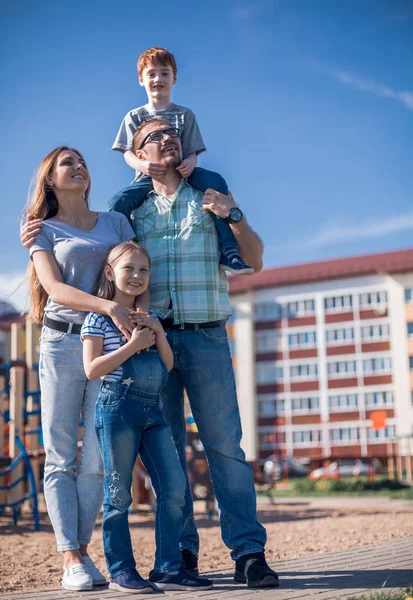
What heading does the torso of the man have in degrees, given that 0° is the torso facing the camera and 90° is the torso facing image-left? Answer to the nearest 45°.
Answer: approximately 0°

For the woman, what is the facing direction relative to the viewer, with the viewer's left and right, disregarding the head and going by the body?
facing the viewer and to the right of the viewer

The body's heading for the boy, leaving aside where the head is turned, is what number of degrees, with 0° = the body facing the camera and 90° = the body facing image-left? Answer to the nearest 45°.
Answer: approximately 0°

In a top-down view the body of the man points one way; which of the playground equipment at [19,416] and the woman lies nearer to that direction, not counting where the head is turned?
the woman

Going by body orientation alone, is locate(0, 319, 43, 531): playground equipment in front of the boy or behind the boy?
behind

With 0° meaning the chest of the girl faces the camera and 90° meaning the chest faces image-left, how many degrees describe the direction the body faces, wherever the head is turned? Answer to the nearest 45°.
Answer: approximately 315°

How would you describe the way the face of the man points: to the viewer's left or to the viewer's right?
to the viewer's right

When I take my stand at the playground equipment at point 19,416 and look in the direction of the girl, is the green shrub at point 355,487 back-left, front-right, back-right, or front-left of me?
back-left

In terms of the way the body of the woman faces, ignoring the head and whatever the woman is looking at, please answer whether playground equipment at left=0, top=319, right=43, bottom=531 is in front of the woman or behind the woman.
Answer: behind

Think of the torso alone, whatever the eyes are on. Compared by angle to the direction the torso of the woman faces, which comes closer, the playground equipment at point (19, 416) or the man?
the man
